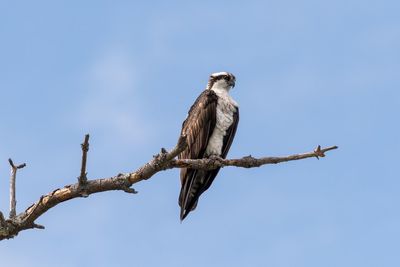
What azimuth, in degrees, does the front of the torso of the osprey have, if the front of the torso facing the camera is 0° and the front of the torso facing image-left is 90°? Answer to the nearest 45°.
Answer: approximately 315°
